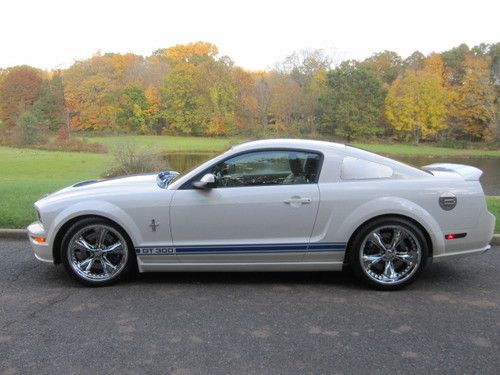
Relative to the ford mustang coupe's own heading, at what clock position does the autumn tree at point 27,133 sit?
The autumn tree is roughly at 2 o'clock from the ford mustang coupe.

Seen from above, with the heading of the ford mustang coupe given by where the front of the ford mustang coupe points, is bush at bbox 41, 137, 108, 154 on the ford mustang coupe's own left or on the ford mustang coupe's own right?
on the ford mustang coupe's own right

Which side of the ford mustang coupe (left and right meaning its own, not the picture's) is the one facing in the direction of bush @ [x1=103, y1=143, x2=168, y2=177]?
right

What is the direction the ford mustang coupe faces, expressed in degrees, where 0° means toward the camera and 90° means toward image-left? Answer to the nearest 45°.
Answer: approximately 90°
